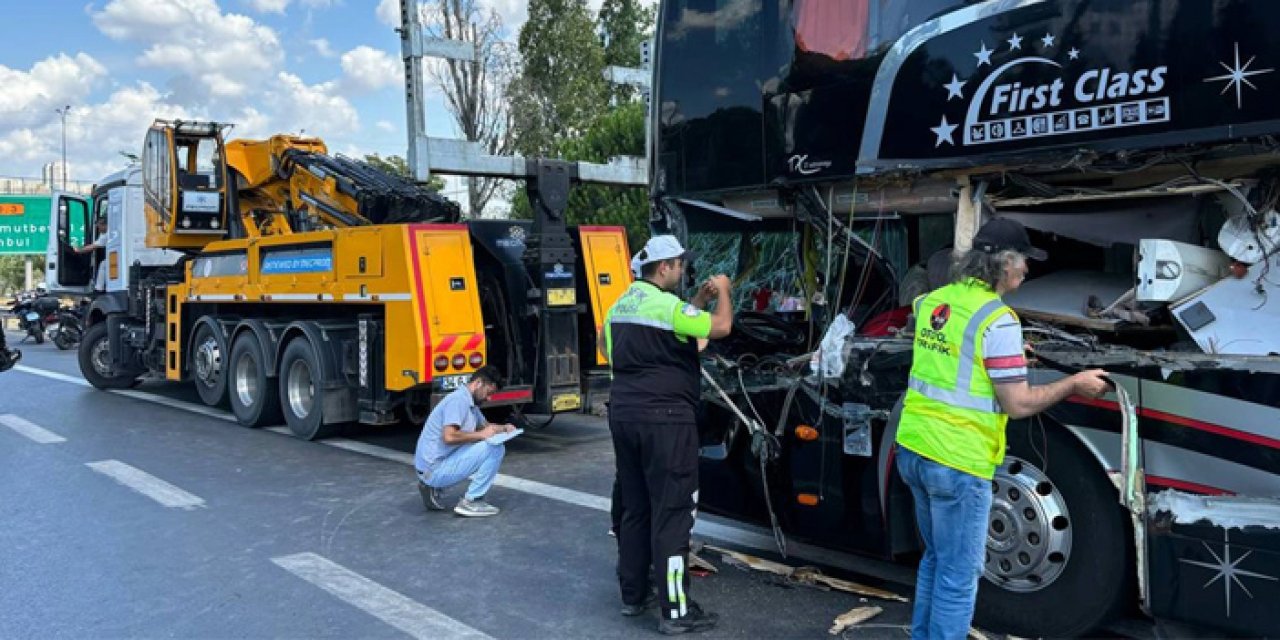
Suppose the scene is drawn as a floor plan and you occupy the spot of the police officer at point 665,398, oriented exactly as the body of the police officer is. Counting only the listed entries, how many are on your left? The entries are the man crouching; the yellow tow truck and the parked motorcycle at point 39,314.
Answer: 3

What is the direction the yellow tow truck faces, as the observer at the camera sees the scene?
facing away from the viewer and to the left of the viewer

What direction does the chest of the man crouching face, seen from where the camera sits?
to the viewer's right

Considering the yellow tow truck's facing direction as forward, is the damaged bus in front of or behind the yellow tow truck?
behind

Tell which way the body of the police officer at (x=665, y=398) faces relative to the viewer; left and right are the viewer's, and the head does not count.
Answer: facing away from the viewer and to the right of the viewer

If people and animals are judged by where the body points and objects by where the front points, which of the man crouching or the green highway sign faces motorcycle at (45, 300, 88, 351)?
the green highway sign

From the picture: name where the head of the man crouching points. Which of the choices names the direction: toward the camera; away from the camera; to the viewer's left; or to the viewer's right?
to the viewer's right

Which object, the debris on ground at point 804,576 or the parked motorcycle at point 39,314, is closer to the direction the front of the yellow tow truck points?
the parked motorcycle

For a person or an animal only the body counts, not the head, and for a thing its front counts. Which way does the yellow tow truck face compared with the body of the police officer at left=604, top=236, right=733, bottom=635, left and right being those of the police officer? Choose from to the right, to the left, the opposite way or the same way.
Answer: to the left

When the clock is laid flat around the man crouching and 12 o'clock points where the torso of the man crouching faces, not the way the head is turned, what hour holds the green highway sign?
The green highway sign is roughly at 8 o'clock from the man crouching.

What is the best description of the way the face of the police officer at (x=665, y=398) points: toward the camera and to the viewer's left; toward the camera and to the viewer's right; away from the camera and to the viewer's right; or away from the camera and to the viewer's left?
away from the camera and to the viewer's right

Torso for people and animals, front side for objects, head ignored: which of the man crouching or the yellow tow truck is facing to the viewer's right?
the man crouching

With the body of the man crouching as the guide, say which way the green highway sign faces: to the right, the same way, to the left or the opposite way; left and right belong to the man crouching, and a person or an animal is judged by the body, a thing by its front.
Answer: to the right
